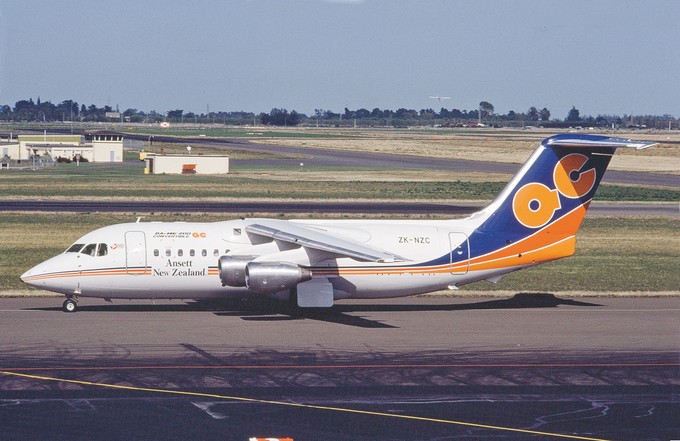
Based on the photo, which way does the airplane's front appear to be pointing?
to the viewer's left
